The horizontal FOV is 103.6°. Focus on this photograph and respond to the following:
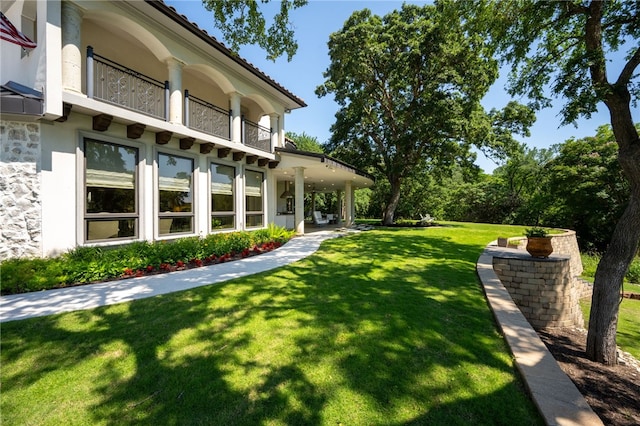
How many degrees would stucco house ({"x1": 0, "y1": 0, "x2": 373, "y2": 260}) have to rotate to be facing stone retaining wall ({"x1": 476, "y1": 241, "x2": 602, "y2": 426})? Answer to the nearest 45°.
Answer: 0° — it already faces it

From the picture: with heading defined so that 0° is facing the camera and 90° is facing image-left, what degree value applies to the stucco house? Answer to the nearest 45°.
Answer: approximately 315°

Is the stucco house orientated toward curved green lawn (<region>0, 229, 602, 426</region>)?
yes

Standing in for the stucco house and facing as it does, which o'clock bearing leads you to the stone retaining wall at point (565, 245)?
The stone retaining wall is roughly at 11 o'clock from the stucco house.

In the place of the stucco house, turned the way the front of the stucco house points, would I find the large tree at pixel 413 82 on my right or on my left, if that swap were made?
on my left
